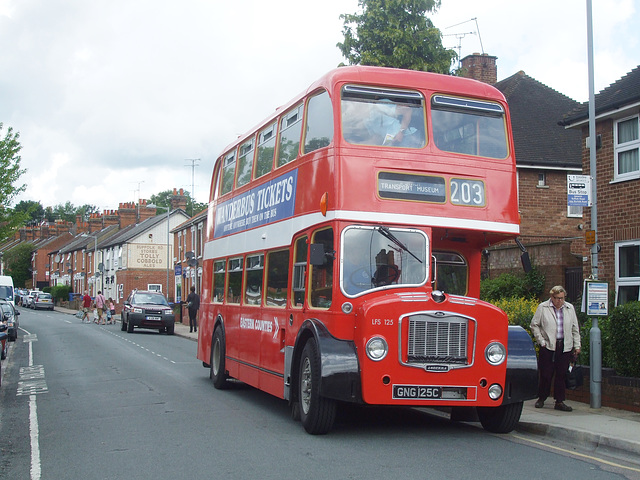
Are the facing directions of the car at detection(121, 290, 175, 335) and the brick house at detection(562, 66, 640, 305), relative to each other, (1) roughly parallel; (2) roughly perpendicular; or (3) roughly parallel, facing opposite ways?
roughly perpendicular

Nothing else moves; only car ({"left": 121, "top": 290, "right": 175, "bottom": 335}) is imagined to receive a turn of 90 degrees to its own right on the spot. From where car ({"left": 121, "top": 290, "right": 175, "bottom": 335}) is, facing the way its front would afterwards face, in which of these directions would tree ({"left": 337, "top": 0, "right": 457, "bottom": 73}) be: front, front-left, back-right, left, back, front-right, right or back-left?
back-left

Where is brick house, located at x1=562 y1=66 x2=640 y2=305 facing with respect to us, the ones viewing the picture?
facing the viewer and to the left of the viewer

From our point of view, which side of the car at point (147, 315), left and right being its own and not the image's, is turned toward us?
front

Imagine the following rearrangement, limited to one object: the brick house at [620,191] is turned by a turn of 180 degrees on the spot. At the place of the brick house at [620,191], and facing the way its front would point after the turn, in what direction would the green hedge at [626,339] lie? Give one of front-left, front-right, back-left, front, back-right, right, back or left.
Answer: back-right

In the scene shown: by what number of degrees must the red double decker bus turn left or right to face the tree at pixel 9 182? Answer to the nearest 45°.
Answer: approximately 180°

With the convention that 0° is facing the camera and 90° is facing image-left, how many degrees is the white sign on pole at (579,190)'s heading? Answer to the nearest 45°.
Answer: approximately 0°

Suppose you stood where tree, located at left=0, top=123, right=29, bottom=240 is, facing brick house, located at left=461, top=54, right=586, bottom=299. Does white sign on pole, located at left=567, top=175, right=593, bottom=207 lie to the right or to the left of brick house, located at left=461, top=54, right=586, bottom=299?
right

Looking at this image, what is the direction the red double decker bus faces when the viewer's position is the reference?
facing the viewer and to the right of the viewer

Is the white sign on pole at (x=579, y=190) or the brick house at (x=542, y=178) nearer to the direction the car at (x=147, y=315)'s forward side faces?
the white sign on pole
